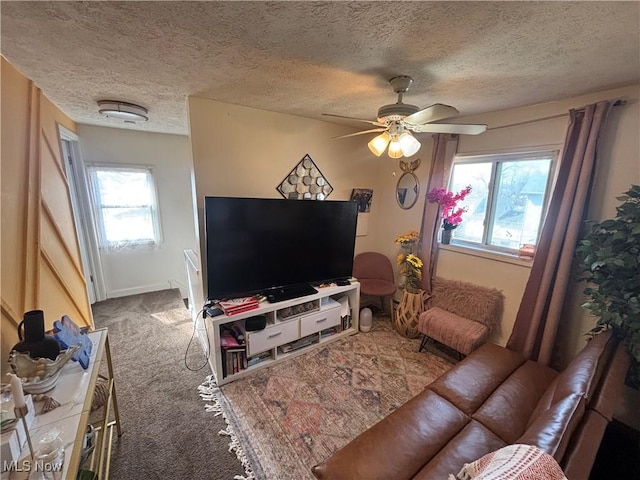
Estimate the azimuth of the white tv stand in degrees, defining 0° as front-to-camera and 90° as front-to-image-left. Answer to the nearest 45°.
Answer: approximately 315°

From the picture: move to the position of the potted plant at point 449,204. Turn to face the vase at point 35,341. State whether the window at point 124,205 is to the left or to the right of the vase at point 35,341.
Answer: right

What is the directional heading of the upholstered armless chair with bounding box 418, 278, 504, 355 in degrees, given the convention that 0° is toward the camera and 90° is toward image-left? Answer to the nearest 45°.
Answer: approximately 45°

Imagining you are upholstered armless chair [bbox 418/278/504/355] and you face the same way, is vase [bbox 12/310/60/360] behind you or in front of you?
in front

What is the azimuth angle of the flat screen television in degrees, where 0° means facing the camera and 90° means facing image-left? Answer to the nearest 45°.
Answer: approximately 315°

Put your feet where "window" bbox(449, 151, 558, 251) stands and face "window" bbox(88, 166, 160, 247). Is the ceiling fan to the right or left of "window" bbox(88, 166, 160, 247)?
left

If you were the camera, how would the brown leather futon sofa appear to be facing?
facing away from the viewer and to the left of the viewer

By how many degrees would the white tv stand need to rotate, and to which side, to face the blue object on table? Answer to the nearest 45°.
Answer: approximately 90° to its right

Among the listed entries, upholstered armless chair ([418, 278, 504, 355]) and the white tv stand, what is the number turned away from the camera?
0

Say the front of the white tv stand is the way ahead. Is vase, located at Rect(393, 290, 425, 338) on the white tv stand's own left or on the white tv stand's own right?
on the white tv stand's own left
